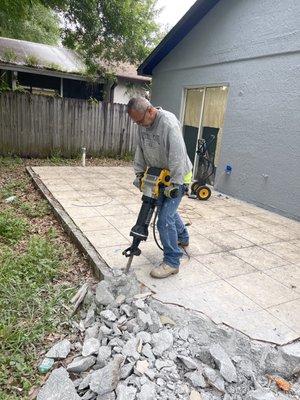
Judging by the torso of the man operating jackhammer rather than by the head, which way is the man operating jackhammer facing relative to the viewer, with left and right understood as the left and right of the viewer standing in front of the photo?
facing the viewer and to the left of the viewer

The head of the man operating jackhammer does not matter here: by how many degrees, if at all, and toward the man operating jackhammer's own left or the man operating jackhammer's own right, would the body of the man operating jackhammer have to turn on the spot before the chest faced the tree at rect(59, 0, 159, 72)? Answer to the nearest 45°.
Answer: approximately 135° to the man operating jackhammer's own right

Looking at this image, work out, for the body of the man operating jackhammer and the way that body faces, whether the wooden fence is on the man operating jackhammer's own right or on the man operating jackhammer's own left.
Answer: on the man operating jackhammer's own right

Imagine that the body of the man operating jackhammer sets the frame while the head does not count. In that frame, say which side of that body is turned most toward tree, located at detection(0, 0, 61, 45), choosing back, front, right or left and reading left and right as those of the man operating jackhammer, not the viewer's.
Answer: right

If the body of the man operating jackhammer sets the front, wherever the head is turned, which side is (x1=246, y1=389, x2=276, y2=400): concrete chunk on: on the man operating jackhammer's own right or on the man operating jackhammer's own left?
on the man operating jackhammer's own left

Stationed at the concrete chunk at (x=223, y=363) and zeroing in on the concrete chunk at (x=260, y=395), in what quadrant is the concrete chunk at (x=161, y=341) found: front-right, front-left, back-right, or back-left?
back-right
